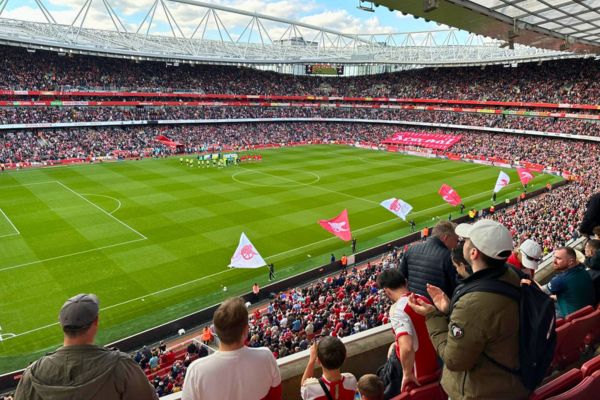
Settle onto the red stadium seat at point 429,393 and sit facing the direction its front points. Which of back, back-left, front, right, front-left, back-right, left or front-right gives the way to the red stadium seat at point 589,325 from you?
right

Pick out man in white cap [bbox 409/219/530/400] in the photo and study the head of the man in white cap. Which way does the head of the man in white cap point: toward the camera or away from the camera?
away from the camera

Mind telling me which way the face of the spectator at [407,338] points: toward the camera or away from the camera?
away from the camera

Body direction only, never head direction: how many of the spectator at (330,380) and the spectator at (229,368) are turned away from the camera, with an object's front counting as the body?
2

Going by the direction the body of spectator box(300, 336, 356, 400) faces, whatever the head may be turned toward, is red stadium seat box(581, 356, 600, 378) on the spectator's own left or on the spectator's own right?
on the spectator's own right

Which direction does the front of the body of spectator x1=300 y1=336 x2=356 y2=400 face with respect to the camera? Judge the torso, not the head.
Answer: away from the camera

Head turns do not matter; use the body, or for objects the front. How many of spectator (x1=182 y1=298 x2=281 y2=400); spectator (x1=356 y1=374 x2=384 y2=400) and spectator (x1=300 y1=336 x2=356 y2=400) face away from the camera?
3

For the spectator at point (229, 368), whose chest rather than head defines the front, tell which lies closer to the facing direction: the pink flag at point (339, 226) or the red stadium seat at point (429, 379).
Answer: the pink flag

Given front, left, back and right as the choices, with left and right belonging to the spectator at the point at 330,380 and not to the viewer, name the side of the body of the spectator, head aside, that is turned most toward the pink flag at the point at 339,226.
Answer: front

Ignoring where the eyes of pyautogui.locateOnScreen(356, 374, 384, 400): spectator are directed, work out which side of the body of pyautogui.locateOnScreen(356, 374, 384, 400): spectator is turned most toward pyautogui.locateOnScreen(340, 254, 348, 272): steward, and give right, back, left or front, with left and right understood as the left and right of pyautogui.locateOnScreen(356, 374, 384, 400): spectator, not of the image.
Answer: front

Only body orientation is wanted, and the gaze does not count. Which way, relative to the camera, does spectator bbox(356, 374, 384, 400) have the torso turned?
away from the camera

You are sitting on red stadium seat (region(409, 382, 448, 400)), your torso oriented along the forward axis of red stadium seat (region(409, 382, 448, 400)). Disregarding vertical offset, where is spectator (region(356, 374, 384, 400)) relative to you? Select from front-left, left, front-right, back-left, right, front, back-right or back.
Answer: left

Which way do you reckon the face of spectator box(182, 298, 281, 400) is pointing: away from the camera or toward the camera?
away from the camera

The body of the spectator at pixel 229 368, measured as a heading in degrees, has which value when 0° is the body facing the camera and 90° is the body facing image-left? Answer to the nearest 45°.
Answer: approximately 180°

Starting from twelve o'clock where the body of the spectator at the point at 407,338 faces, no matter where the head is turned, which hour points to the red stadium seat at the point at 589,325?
The red stadium seat is roughly at 3 o'clock from the spectator.

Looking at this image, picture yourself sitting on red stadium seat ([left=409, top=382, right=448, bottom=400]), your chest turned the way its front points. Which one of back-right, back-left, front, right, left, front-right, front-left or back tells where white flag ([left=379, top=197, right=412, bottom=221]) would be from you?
front-right

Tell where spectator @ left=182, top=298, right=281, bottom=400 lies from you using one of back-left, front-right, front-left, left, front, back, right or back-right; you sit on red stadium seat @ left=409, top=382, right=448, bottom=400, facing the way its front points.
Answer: left

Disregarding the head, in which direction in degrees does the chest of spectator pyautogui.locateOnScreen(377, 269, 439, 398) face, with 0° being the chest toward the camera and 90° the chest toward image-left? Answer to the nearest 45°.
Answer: approximately 135°
